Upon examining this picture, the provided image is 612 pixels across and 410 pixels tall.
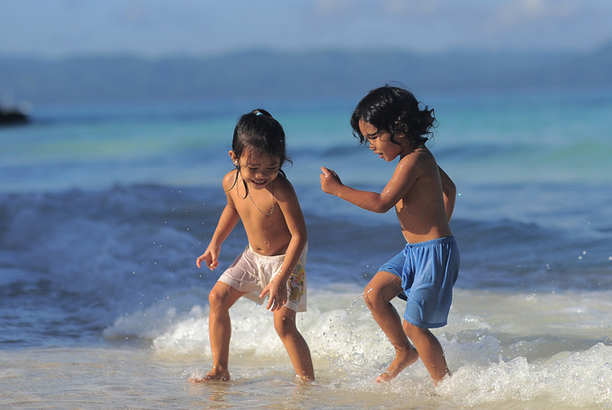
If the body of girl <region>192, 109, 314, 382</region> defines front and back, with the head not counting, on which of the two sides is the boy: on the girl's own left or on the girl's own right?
on the girl's own left

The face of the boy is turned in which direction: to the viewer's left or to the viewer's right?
to the viewer's left

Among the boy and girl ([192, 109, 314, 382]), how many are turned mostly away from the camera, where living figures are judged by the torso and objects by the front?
0

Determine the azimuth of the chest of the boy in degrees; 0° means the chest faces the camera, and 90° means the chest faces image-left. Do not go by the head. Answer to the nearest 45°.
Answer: approximately 90°

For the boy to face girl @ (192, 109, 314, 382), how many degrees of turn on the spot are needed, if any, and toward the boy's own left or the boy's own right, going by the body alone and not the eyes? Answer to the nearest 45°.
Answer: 0° — they already face them
